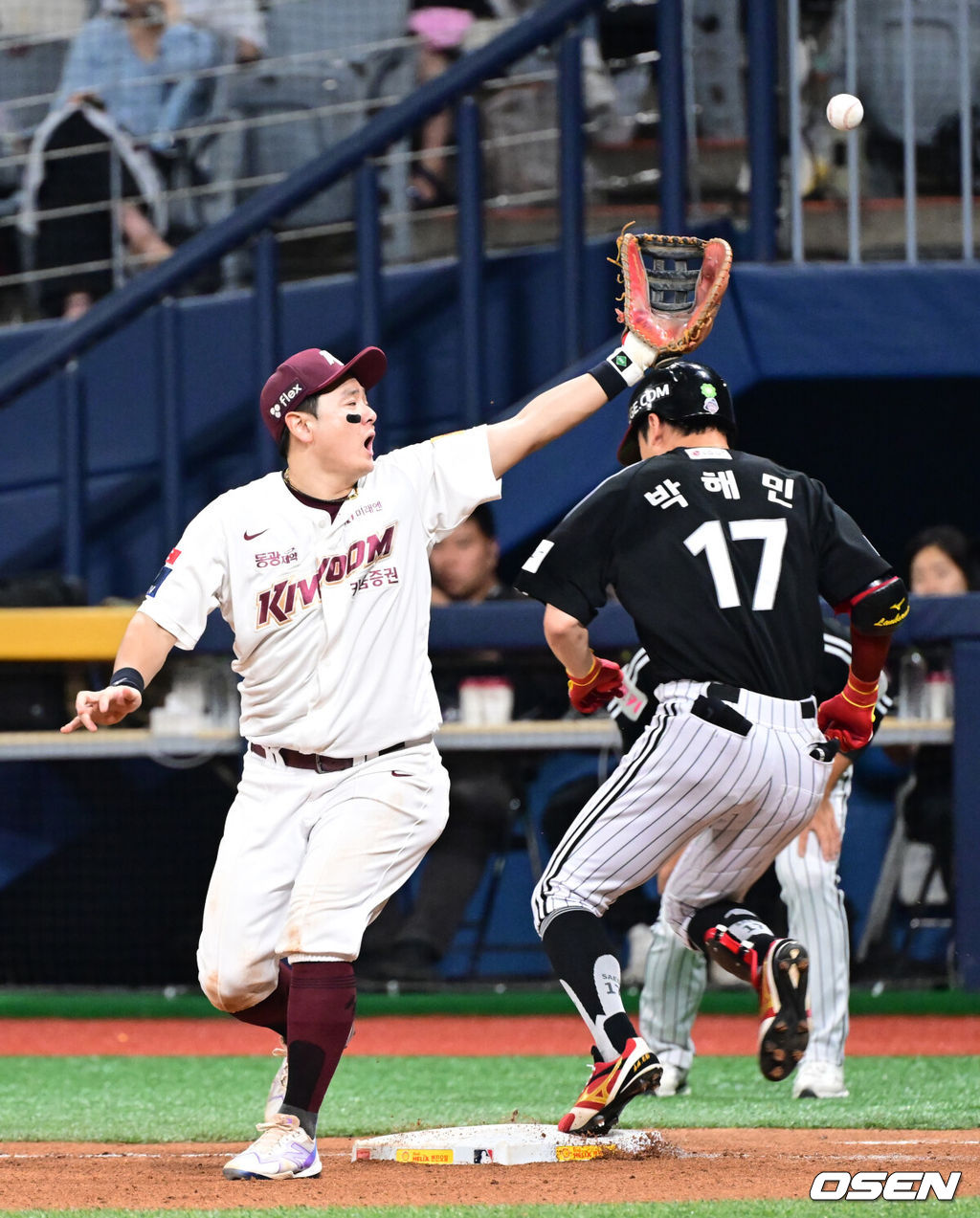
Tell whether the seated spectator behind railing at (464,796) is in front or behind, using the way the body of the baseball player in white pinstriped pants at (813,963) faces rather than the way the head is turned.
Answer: behind

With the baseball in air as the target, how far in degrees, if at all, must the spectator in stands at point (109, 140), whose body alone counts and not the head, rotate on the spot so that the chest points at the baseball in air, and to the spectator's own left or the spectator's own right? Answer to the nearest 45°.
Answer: approximately 45° to the spectator's own left

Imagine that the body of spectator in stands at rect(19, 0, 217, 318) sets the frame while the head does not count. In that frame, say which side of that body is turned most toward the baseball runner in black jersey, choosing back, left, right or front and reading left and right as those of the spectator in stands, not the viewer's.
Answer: front

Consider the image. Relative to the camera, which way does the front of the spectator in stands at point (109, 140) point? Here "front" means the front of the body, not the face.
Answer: toward the camera

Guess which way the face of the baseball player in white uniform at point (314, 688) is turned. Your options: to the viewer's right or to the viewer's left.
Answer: to the viewer's right

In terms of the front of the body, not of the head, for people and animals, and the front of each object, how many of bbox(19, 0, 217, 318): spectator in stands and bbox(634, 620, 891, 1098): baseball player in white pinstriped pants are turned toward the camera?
2

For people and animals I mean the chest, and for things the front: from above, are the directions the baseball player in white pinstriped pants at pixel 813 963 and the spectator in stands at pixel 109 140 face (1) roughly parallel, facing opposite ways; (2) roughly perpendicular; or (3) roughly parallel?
roughly parallel

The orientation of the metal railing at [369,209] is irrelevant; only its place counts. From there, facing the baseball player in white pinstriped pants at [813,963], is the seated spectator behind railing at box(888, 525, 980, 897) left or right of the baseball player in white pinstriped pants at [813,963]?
left

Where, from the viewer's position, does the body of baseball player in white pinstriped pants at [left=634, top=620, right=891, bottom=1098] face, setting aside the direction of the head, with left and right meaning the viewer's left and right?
facing the viewer

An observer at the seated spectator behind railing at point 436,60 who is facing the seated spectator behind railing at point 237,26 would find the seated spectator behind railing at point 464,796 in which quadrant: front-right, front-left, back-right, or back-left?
back-left

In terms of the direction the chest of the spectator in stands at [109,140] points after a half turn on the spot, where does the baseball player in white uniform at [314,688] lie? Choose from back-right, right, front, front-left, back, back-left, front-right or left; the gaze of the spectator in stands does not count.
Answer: back

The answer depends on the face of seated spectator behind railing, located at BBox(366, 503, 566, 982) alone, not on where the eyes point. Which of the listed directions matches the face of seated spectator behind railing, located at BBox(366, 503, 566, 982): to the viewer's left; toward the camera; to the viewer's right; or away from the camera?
toward the camera
